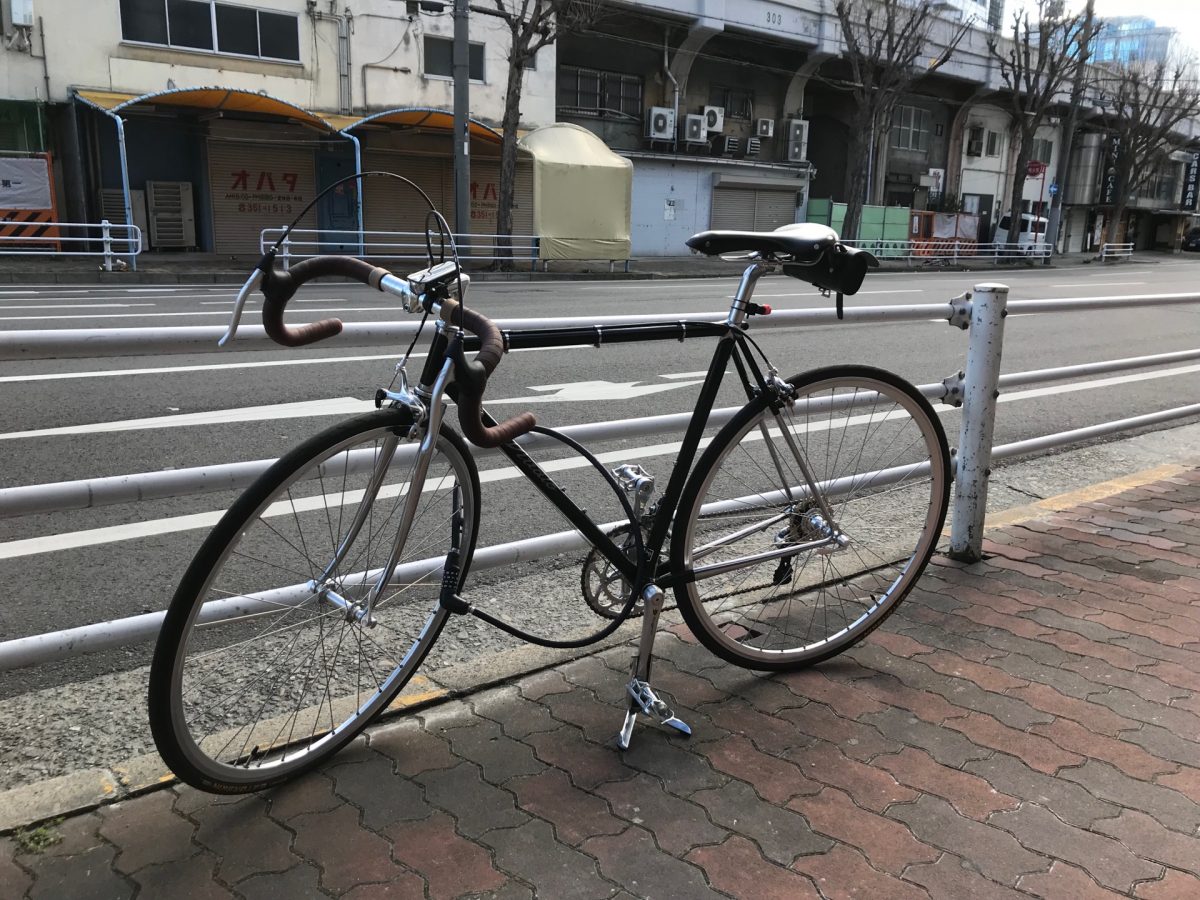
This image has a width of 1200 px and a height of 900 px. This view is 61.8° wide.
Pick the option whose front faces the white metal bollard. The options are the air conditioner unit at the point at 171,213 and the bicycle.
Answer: the air conditioner unit

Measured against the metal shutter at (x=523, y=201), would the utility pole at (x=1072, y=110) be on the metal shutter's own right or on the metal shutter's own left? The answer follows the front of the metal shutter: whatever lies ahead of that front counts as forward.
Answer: on the metal shutter's own left

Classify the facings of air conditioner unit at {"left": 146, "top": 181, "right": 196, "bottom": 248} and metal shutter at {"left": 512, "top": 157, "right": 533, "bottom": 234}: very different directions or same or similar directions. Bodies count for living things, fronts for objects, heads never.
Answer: same or similar directions

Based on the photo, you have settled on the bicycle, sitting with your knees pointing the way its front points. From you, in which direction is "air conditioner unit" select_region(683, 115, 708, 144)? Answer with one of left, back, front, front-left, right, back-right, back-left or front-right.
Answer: back-right

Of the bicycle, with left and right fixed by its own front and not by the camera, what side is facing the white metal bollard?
back

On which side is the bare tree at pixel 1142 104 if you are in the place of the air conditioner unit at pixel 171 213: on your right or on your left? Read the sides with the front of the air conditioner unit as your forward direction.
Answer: on your left

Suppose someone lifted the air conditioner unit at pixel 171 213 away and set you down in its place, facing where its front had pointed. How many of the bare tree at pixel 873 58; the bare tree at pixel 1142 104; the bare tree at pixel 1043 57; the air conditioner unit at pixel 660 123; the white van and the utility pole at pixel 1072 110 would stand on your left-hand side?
6

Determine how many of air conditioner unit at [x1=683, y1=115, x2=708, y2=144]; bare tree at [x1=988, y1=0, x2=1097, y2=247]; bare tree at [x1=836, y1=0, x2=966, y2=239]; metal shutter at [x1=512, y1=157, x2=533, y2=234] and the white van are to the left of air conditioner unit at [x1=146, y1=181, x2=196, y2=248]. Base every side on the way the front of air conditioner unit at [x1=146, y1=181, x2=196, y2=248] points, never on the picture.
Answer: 5

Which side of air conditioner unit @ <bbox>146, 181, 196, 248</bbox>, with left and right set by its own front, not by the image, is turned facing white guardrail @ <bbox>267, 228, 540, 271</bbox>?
left

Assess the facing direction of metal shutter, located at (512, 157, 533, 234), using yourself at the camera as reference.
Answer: facing the viewer

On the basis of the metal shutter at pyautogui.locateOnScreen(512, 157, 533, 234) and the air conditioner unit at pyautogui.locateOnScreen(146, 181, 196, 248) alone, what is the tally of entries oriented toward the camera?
2

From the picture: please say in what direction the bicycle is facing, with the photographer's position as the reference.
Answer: facing the viewer and to the left of the viewer

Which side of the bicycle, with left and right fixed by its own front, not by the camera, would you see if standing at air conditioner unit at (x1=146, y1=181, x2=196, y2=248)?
right

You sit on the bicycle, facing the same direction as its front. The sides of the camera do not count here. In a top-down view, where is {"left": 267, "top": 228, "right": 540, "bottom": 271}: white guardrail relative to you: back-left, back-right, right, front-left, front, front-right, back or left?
back-right

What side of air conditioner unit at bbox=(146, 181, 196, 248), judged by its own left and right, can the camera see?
front

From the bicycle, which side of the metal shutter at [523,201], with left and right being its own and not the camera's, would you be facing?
front
